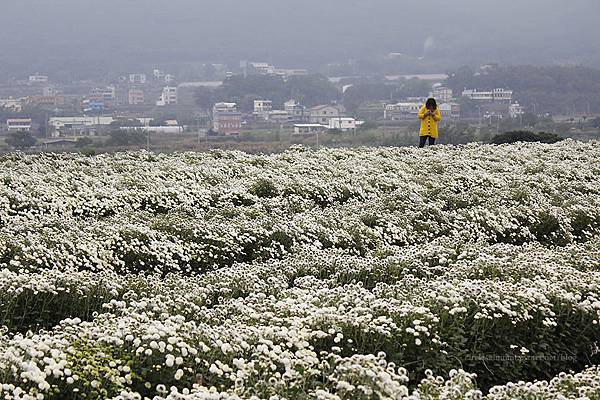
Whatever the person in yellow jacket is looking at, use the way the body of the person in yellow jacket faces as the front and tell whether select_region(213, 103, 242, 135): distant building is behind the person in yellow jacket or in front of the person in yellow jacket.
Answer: behind

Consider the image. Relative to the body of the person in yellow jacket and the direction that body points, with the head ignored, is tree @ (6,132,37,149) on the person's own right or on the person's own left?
on the person's own right

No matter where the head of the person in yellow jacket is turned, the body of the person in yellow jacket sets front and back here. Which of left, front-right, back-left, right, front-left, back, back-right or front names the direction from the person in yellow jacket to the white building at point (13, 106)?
back-right

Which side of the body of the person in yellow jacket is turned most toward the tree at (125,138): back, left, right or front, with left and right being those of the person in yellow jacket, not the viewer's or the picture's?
right

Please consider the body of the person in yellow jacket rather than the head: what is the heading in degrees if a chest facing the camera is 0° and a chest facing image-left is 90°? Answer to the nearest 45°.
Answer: approximately 0°

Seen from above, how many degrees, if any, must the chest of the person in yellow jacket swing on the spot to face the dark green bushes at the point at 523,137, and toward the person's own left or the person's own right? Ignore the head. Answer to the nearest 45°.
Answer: approximately 135° to the person's own left
